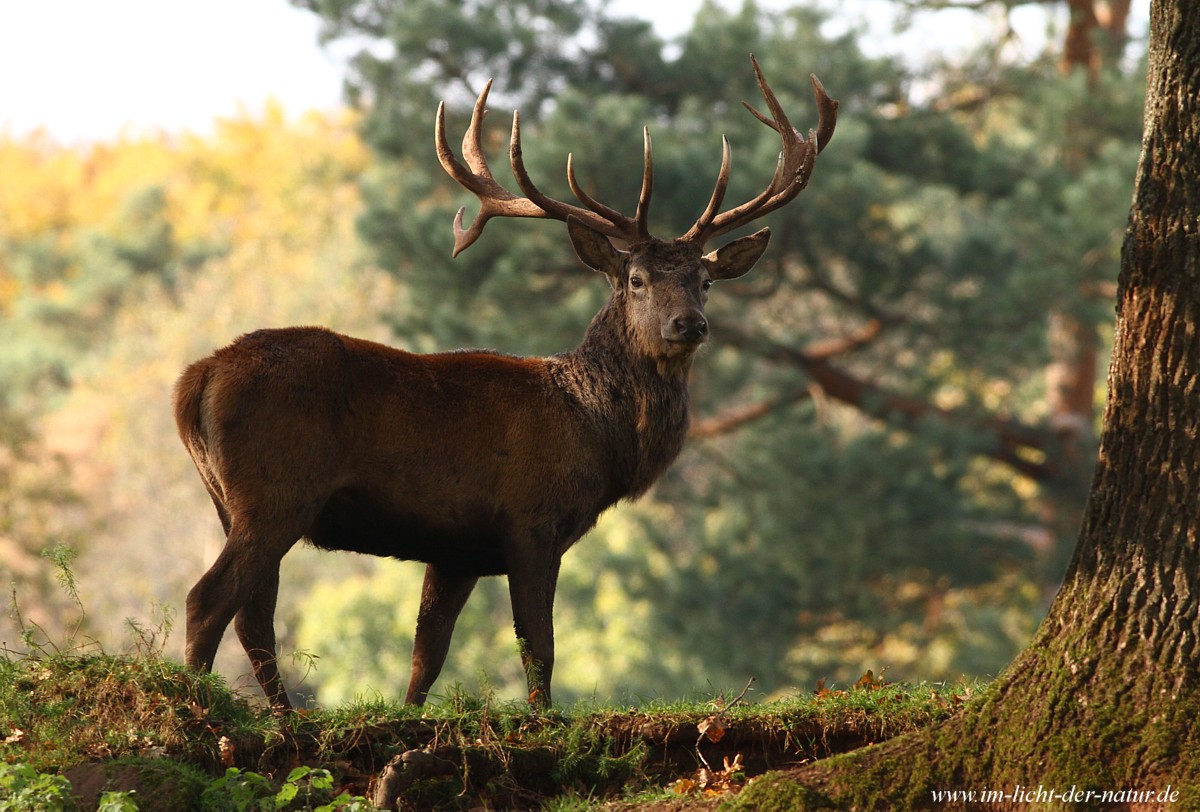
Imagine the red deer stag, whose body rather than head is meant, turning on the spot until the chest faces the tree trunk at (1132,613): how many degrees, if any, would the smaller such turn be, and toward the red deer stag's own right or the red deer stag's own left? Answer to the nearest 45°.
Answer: approximately 45° to the red deer stag's own right

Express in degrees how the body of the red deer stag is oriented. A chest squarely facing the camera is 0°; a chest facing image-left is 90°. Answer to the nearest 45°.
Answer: approximately 270°
